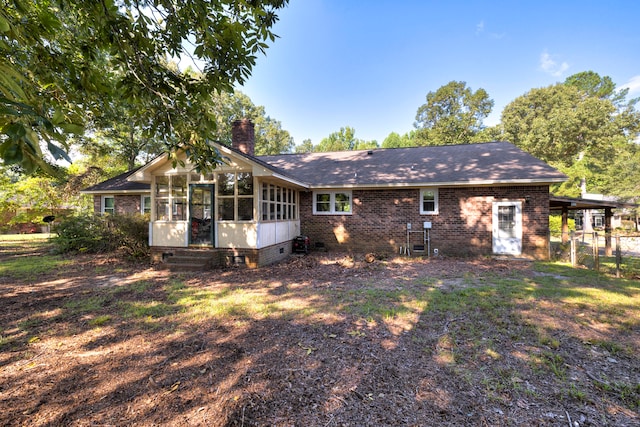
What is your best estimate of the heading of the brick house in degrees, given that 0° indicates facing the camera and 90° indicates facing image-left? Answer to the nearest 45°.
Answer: approximately 180°

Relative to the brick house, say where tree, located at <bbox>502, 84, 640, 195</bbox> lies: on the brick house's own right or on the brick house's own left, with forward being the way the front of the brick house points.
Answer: on the brick house's own right

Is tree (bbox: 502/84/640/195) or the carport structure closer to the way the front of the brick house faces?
the tree

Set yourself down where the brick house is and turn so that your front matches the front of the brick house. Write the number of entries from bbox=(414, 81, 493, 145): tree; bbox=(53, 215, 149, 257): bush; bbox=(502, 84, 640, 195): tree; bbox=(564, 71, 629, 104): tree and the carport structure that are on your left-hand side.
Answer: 1

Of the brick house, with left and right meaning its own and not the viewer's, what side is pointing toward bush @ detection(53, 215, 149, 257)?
left
